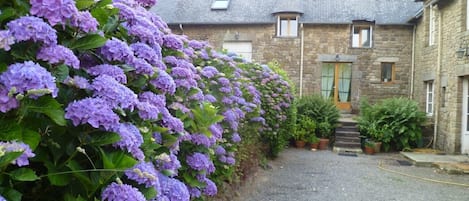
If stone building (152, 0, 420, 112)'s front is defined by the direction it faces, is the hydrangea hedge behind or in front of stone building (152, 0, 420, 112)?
in front

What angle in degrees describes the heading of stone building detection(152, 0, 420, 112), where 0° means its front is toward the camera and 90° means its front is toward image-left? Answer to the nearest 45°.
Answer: approximately 0°

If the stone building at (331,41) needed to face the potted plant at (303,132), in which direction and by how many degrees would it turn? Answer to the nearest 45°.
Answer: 0° — it already faces it

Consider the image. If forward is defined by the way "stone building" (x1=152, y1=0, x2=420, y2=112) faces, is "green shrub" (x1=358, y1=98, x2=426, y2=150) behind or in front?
in front
